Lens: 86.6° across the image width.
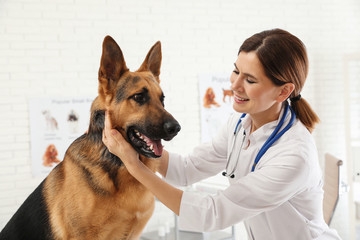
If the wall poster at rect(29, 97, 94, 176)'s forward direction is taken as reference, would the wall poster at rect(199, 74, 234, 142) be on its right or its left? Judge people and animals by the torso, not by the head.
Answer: on its left

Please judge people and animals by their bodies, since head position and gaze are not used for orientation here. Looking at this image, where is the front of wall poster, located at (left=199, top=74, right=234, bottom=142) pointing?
toward the camera

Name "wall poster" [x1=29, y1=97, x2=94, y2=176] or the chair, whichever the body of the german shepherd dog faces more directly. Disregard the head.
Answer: the chair

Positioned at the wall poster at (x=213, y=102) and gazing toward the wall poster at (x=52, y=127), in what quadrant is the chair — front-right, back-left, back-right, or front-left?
back-left

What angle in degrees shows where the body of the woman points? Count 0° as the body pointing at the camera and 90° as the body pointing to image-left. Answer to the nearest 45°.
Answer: approximately 45°

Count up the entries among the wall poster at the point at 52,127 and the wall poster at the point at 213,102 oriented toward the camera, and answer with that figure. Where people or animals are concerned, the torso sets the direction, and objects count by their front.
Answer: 2

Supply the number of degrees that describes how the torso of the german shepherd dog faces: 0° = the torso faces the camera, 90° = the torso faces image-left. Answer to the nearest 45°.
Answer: approximately 315°

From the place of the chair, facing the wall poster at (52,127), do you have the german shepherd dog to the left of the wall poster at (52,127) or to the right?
left

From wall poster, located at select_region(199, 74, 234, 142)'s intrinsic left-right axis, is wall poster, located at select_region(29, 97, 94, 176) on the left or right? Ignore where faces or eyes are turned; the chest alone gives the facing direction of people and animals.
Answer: on its right

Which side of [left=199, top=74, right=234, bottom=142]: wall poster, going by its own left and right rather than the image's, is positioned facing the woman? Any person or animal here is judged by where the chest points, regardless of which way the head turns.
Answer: front

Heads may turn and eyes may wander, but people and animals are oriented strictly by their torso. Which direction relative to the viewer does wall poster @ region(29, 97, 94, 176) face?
toward the camera

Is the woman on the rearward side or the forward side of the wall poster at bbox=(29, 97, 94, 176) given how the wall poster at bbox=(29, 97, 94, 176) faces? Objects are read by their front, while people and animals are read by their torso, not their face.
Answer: on the forward side

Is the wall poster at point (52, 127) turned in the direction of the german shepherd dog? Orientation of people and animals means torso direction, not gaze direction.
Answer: yes
